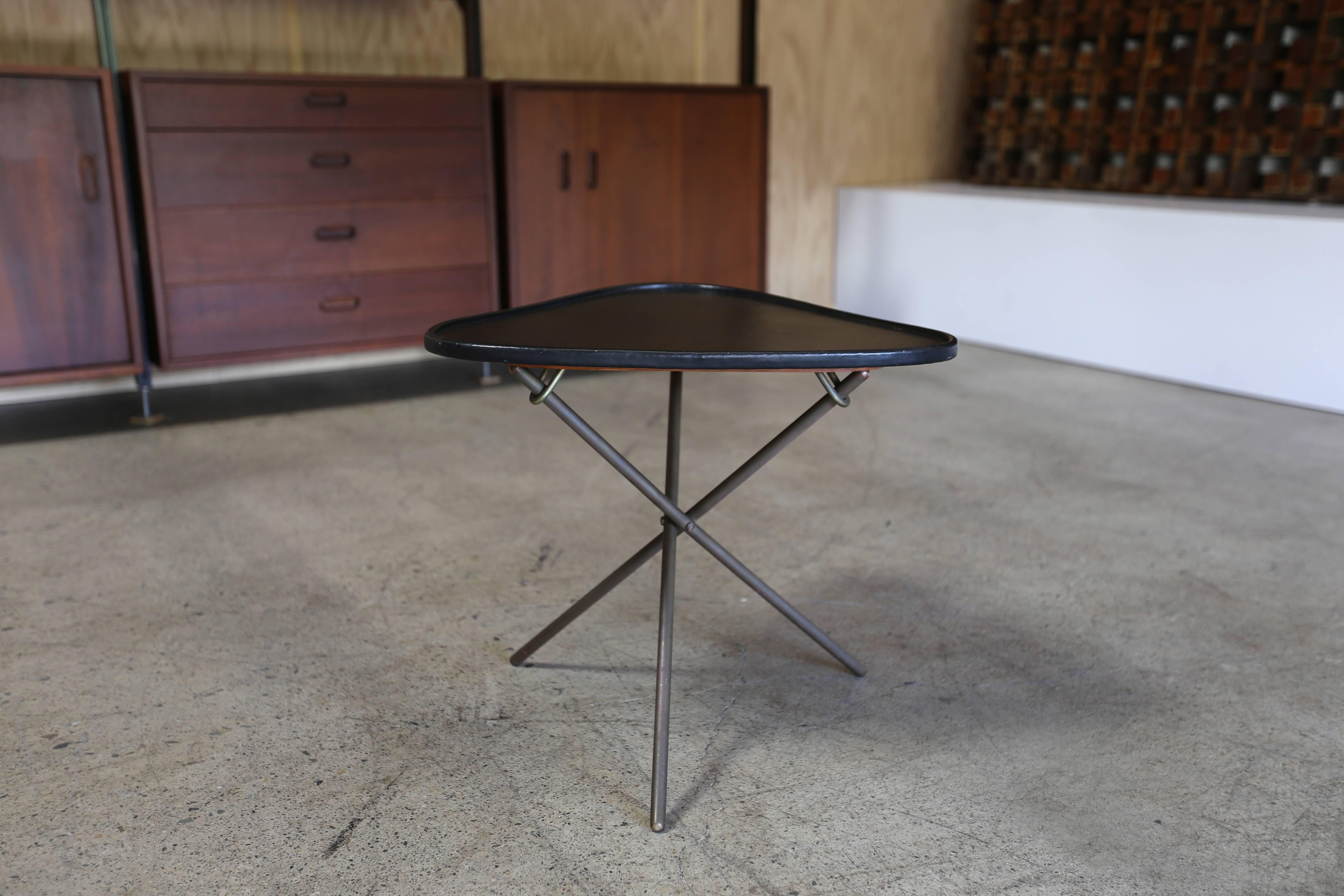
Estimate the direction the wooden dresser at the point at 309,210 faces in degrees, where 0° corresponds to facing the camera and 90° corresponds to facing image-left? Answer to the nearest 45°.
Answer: approximately 315°

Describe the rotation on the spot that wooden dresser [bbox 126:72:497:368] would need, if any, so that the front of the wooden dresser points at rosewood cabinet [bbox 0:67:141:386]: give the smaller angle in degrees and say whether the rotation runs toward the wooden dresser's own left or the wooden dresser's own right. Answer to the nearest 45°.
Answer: approximately 135° to the wooden dresser's own right

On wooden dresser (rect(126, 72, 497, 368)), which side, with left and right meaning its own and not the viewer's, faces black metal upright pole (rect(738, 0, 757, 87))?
left

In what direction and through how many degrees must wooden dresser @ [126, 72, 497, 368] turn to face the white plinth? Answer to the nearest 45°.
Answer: approximately 45° to its left

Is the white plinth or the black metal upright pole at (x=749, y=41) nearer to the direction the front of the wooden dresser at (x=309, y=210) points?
the white plinth

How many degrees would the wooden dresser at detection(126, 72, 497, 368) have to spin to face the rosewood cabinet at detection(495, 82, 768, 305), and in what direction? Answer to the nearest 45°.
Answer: approximately 45° to its left
